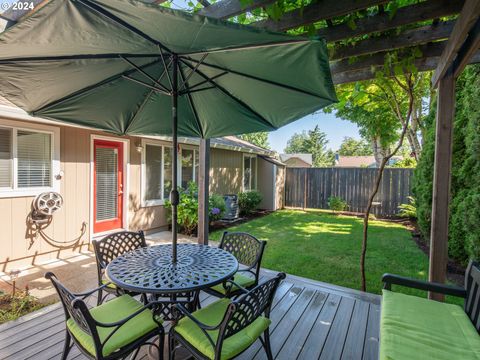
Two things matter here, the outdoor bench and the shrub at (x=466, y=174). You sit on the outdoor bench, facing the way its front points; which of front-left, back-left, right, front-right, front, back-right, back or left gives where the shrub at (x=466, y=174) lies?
right

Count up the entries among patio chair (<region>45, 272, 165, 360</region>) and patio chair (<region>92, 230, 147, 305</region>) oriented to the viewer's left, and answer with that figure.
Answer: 0

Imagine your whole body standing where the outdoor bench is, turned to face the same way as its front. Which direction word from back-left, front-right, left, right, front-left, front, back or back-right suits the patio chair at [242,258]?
front

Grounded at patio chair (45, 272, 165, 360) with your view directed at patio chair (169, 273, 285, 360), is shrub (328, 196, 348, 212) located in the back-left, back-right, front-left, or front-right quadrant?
front-left

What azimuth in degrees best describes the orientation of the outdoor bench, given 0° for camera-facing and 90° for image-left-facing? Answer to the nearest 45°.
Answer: approximately 90°

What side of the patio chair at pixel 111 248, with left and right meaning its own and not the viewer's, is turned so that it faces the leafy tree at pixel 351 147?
left

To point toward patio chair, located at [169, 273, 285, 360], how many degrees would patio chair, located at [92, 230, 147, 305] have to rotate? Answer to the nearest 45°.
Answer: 0° — it already faces it

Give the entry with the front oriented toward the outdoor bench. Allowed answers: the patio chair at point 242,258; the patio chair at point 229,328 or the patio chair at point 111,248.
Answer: the patio chair at point 111,248

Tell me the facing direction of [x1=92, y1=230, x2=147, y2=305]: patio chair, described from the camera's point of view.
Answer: facing the viewer and to the right of the viewer

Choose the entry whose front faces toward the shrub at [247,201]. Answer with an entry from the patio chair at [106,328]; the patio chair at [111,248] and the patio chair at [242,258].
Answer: the patio chair at [106,328]

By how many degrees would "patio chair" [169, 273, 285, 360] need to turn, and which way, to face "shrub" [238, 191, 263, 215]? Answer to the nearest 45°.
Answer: approximately 45° to its right

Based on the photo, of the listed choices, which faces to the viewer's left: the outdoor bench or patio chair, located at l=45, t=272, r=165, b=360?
the outdoor bench

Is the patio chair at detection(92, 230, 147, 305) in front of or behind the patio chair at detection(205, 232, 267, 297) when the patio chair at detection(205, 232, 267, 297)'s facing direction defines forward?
in front

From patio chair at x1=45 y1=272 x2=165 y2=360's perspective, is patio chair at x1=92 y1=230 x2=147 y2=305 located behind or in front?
in front

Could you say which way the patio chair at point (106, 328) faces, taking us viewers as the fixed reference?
facing away from the viewer and to the right of the viewer
